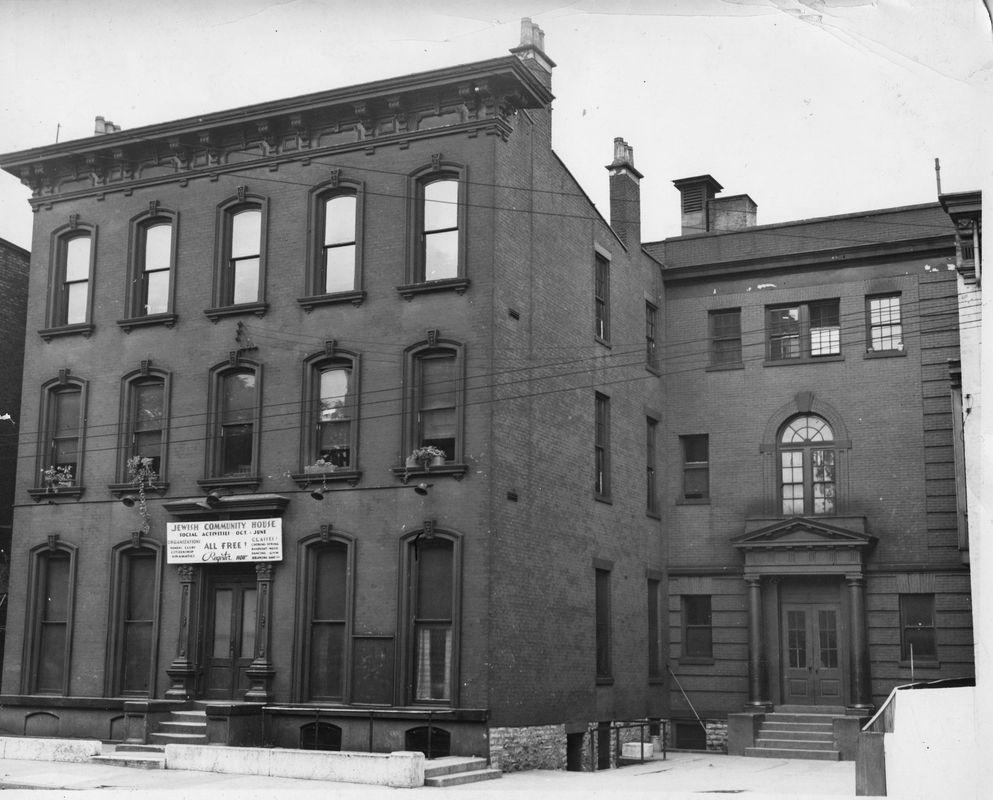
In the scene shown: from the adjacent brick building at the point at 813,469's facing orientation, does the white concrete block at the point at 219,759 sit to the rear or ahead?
ahead

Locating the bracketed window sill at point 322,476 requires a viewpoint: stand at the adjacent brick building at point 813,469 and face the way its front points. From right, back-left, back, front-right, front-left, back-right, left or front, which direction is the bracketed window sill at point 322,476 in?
front-right

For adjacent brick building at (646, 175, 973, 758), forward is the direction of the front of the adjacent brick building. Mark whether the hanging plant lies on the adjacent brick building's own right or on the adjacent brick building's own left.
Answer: on the adjacent brick building's own right

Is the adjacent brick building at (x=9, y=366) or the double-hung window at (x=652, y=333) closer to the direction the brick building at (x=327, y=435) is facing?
the adjacent brick building

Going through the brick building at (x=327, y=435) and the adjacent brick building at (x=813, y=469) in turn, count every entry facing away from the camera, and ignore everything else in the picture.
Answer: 0

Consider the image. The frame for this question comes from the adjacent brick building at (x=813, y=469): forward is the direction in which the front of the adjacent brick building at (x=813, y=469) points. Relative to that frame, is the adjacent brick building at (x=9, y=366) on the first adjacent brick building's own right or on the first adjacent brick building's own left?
on the first adjacent brick building's own right

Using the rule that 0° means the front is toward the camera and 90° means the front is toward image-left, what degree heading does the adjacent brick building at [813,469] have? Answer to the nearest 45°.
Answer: approximately 0°

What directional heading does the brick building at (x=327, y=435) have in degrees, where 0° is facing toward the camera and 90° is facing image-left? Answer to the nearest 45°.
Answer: approximately 45°
